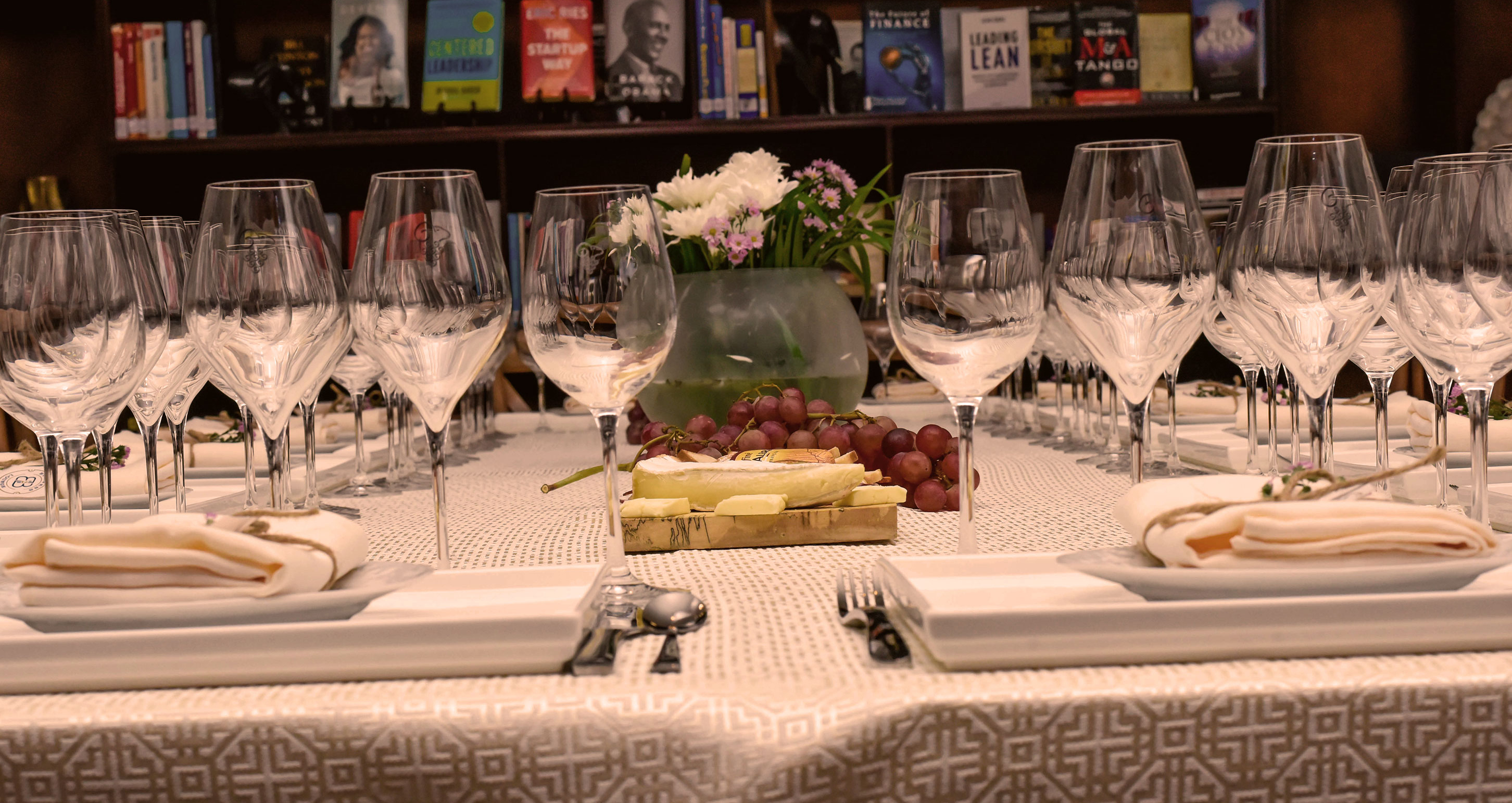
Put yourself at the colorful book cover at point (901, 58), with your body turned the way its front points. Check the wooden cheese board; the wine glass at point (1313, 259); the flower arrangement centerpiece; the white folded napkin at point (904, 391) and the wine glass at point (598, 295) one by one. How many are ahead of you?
5

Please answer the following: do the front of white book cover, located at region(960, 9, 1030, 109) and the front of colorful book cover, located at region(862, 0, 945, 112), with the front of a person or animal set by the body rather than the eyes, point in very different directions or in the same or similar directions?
same or similar directions

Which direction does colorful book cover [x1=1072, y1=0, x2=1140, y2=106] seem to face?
toward the camera

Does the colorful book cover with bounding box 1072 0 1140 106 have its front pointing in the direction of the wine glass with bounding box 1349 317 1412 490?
yes

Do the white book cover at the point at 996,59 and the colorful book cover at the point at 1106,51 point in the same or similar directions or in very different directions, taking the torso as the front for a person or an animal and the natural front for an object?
same or similar directions

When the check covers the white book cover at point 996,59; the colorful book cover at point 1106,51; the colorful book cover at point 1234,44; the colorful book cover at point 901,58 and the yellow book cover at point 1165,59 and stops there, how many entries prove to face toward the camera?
5

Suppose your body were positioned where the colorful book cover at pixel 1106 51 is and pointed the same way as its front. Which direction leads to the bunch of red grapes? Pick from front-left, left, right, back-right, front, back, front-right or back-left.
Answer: front

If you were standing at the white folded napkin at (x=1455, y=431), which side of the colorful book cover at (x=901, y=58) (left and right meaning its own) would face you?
front

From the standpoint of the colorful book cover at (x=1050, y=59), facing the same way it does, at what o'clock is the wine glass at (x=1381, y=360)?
The wine glass is roughly at 12 o'clock from the colorful book cover.

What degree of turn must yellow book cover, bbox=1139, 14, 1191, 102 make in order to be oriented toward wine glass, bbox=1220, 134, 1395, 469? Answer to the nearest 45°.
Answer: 0° — it already faces it

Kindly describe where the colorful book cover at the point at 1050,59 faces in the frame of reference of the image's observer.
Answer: facing the viewer

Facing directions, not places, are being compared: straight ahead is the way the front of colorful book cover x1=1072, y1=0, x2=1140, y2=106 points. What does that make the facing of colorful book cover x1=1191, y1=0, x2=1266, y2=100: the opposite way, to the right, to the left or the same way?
the same way

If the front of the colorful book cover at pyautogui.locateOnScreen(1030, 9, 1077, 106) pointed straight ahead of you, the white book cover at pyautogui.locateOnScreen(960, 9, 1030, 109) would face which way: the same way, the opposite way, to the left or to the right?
the same way

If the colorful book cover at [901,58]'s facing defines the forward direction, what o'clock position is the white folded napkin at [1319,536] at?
The white folded napkin is roughly at 12 o'clock from the colorful book cover.

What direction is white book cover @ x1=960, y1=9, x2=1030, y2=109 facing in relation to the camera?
toward the camera
